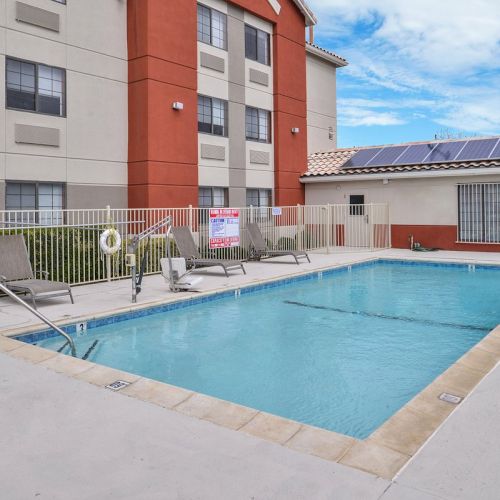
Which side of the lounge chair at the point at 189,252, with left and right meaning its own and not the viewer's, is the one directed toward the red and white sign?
left

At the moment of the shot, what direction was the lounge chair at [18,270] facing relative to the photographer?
facing the viewer and to the right of the viewer

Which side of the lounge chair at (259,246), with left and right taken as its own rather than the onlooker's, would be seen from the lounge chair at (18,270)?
right

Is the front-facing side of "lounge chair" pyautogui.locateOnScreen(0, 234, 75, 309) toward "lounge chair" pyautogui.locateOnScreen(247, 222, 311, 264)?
no

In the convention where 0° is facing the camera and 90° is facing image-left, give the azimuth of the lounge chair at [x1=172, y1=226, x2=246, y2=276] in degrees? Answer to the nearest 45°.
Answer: approximately 315°

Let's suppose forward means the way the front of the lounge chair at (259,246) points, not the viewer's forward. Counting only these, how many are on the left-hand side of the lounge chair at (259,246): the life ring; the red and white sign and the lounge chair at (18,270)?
0

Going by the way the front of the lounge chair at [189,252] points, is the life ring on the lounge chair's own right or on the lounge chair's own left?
on the lounge chair's own right

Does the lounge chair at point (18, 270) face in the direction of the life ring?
no

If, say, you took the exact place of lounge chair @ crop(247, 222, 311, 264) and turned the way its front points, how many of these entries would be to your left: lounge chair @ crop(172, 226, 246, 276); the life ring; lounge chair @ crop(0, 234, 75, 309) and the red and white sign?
0

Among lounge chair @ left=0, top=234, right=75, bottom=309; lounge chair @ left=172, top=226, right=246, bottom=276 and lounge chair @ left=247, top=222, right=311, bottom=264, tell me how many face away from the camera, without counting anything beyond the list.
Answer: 0

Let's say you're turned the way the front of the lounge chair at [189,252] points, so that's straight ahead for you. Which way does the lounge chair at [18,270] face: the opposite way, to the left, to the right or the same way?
the same way

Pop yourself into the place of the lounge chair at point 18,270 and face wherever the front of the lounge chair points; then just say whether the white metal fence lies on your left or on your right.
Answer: on your left
